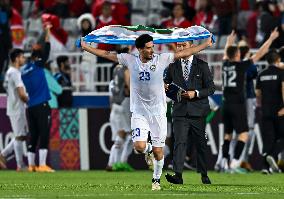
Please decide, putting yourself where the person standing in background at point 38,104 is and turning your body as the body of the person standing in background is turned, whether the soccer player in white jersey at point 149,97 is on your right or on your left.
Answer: on your right

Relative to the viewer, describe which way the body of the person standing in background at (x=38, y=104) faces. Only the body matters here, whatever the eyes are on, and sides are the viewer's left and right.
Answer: facing away from the viewer and to the right of the viewer

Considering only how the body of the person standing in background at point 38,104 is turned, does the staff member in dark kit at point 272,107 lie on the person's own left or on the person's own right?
on the person's own right

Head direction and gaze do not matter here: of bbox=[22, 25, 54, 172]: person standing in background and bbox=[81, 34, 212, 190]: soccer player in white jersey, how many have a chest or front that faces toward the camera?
1

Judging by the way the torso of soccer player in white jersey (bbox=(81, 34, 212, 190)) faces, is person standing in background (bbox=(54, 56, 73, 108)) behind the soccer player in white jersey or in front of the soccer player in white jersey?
behind

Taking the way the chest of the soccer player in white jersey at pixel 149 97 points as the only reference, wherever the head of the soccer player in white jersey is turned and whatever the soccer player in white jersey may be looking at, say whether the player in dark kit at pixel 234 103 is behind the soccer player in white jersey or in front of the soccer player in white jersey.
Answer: behind

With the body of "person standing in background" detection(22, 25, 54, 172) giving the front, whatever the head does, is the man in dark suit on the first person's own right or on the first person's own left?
on the first person's own right

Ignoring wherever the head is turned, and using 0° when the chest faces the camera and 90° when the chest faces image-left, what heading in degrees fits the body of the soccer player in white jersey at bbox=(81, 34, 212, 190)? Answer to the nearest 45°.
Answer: approximately 0°
